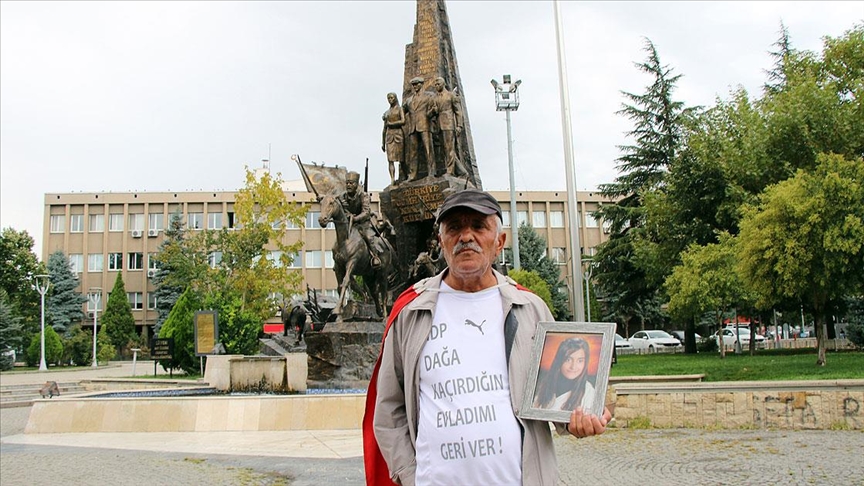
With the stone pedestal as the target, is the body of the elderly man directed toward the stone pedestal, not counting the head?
no

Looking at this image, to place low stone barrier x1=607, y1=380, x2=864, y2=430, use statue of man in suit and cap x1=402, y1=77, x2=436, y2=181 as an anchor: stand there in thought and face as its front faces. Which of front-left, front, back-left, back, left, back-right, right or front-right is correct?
front-left

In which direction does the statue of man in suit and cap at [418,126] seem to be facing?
toward the camera

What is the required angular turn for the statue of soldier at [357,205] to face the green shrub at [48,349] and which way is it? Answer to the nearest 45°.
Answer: approximately 90° to its right

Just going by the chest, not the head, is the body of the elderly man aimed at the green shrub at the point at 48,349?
no

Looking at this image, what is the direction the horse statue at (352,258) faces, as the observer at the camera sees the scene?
facing the viewer and to the left of the viewer

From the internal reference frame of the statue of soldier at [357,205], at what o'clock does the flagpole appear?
The flagpole is roughly at 7 o'clock from the statue of soldier.

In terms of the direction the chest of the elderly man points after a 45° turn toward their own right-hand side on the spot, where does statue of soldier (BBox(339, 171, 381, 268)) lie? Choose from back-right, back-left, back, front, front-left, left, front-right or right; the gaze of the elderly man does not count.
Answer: back-right

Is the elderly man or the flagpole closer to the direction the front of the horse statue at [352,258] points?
the elderly man

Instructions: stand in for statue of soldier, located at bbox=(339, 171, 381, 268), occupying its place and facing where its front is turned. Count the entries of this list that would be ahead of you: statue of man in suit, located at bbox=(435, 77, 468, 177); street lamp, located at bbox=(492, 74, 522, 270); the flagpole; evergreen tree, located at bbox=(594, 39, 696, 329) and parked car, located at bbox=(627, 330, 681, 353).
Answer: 0

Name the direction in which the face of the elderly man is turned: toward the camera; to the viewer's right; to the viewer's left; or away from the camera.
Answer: toward the camera

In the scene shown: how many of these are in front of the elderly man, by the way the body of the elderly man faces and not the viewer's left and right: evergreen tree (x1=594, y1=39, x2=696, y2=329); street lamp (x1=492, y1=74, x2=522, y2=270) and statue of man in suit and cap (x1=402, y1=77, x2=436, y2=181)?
0

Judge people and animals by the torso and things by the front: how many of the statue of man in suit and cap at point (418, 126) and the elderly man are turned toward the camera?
2

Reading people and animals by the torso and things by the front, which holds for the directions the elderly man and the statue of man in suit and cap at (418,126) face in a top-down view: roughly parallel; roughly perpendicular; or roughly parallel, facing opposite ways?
roughly parallel

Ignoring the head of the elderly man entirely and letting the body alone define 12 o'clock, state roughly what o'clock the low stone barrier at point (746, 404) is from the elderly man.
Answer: The low stone barrier is roughly at 7 o'clock from the elderly man.

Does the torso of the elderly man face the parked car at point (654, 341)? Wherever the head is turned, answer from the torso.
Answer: no

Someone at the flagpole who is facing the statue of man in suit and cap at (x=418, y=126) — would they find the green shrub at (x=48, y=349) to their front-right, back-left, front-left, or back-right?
front-right

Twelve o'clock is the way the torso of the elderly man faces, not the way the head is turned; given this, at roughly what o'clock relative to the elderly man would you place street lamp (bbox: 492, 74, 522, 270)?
The street lamp is roughly at 6 o'clock from the elderly man.

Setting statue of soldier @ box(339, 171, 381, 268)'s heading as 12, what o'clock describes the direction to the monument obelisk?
The monument obelisk is roughly at 6 o'clock from the statue of soldier.

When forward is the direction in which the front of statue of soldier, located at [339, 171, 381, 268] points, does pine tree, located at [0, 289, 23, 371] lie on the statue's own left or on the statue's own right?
on the statue's own right
